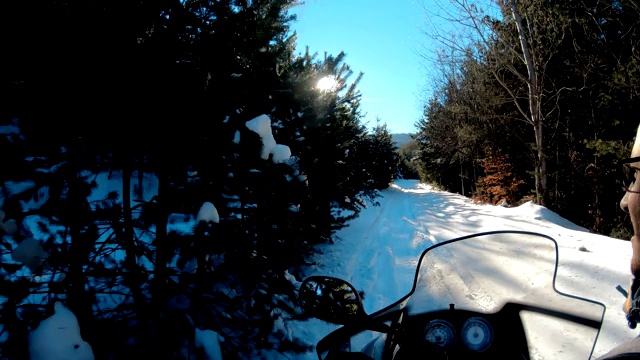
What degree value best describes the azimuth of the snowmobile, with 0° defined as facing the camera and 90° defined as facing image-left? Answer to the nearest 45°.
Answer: approximately 180°
